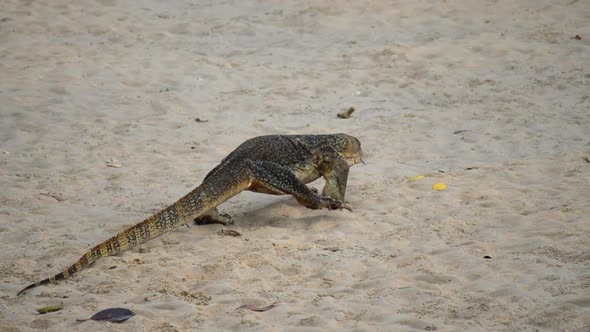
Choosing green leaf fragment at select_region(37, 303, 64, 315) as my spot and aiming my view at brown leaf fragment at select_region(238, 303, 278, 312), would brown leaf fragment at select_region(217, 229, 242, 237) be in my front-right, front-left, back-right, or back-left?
front-left

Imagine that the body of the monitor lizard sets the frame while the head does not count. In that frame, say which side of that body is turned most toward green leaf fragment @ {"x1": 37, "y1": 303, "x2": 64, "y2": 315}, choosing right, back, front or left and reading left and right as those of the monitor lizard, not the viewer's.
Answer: back

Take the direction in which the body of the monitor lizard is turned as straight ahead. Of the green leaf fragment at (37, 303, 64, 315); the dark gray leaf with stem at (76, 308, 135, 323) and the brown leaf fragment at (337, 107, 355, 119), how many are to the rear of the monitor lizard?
2

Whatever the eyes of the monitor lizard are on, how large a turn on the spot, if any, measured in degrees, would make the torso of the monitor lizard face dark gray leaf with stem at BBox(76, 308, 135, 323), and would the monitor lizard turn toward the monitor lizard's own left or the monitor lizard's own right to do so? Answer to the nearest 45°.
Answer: approximately 180°

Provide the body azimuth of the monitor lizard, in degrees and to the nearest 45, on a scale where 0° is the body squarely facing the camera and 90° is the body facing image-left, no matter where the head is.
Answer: approximately 225°
